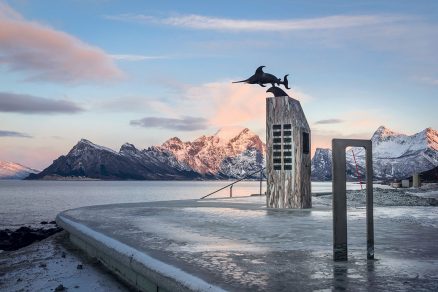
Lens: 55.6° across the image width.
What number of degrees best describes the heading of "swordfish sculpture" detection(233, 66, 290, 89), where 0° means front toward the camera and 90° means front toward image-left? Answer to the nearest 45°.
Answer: approximately 90°

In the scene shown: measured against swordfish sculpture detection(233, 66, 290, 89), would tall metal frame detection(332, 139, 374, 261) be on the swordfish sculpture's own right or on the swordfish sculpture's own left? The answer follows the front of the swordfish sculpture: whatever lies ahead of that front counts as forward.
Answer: on the swordfish sculpture's own left

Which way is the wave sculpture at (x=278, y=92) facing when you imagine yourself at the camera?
facing to the left of the viewer

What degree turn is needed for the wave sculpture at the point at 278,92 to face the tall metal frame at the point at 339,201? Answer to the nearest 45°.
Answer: approximately 90° to its left

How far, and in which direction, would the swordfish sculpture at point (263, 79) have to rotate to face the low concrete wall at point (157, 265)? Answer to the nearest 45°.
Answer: approximately 90° to its left
